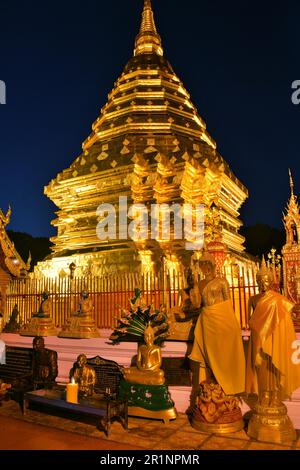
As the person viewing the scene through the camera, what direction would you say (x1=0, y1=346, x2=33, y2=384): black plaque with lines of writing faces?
facing the viewer and to the left of the viewer

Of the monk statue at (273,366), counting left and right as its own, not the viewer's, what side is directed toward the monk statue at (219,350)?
right

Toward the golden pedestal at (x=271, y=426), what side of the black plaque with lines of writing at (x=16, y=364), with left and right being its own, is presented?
left

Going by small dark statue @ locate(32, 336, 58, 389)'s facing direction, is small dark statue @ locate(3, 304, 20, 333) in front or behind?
behind

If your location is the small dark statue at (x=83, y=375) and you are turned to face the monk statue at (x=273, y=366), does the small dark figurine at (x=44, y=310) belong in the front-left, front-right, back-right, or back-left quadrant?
back-left

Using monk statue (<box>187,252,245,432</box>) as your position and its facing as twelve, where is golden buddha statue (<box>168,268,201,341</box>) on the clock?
The golden buddha statue is roughly at 4 o'clock from the monk statue.

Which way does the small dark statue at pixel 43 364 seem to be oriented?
toward the camera

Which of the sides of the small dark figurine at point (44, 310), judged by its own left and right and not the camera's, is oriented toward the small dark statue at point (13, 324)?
right

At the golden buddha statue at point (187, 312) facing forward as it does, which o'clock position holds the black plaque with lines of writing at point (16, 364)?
The black plaque with lines of writing is roughly at 2 o'clock from the golden buddha statue.
